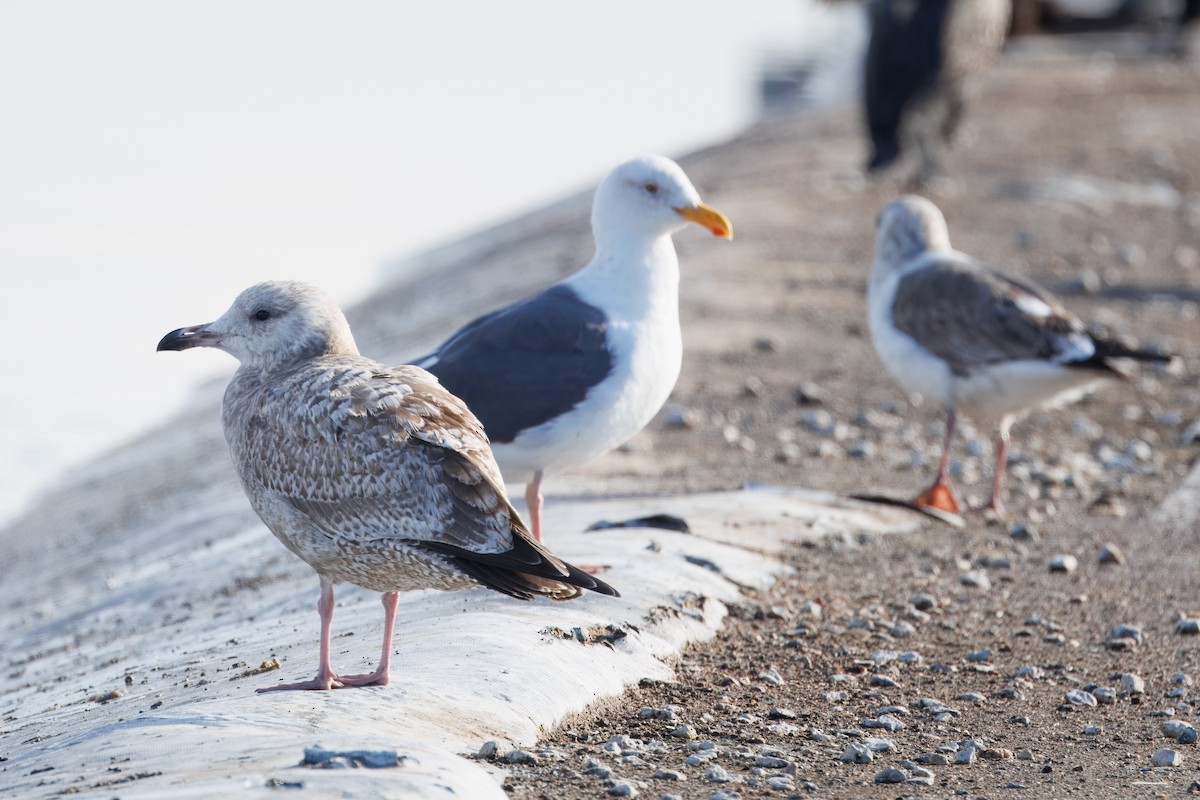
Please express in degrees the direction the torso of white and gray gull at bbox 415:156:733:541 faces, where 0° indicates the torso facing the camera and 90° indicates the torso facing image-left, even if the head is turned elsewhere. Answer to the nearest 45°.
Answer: approximately 270°

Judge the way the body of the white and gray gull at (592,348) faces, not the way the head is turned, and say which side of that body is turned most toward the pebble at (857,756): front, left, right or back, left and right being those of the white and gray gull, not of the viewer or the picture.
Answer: right

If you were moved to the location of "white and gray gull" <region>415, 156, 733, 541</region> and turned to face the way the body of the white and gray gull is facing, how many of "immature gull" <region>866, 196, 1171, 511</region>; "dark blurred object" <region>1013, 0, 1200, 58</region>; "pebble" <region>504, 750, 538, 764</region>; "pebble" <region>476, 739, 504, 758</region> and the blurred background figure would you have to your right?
2

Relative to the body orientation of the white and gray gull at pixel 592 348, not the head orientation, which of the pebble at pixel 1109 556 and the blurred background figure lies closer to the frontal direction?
the pebble

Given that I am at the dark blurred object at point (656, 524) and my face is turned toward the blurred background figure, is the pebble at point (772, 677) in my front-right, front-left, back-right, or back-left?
back-right

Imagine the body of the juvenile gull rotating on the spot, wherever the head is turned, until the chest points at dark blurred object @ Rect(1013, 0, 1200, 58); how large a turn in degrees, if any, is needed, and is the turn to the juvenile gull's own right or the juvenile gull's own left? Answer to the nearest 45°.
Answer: approximately 135° to the juvenile gull's own right

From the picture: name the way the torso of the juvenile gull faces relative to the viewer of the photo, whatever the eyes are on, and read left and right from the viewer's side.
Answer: facing to the left of the viewer

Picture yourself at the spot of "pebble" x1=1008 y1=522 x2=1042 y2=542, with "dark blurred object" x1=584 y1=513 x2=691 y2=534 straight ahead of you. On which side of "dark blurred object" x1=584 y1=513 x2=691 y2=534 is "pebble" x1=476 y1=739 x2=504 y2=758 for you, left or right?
left

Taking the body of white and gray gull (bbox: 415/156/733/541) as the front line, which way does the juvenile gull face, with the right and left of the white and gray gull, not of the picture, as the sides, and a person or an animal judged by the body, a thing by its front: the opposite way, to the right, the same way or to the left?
the opposite way

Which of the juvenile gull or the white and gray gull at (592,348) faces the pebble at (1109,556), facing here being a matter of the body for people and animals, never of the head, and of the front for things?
the white and gray gull

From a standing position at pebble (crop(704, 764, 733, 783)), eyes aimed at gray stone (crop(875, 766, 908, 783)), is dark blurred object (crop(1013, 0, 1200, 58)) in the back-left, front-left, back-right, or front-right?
front-left

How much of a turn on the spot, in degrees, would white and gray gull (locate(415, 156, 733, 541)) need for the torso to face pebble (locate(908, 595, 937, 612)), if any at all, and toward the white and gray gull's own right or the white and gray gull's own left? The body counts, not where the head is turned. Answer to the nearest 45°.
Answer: approximately 45° to the white and gray gull's own right

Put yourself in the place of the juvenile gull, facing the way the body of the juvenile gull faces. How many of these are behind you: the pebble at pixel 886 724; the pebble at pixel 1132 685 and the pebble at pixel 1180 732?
3

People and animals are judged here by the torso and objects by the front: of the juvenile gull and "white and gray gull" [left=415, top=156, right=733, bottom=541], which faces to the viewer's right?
the white and gray gull

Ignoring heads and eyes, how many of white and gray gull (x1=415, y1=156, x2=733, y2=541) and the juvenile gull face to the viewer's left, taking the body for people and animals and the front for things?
1
